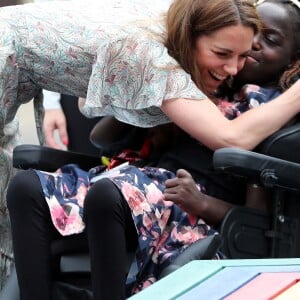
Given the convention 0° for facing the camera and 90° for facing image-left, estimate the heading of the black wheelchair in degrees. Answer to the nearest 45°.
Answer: approximately 45°
